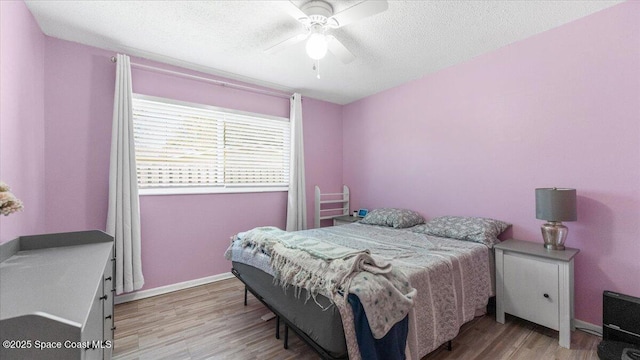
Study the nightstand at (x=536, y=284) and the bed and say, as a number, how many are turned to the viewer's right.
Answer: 0

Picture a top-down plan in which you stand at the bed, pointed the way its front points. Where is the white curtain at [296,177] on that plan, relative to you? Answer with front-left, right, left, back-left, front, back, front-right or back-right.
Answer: right

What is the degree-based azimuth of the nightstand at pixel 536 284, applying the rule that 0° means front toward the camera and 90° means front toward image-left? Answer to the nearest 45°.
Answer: approximately 45°

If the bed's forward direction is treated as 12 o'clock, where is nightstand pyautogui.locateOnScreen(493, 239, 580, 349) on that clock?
The nightstand is roughly at 7 o'clock from the bed.

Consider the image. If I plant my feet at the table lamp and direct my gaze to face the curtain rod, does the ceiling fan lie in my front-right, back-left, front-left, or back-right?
front-left

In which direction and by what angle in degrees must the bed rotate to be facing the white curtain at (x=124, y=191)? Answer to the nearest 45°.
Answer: approximately 45° to its right

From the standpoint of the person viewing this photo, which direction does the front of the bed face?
facing the viewer and to the left of the viewer
